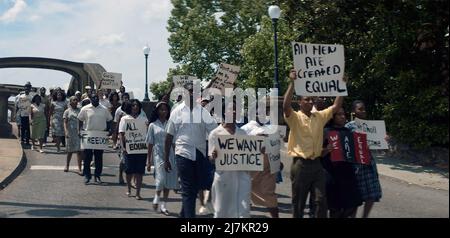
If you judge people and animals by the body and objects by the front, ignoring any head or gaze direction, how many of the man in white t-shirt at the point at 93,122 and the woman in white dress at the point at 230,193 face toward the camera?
2

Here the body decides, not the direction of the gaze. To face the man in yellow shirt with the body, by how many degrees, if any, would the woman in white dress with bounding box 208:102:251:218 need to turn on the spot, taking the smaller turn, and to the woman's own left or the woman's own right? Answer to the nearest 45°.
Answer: approximately 90° to the woman's own left

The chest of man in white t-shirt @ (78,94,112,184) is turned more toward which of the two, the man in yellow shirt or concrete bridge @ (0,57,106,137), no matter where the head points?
the man in yellow shirt

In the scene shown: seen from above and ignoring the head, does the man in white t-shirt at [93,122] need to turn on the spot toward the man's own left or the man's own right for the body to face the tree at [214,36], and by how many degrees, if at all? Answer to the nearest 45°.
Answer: approximately 180°

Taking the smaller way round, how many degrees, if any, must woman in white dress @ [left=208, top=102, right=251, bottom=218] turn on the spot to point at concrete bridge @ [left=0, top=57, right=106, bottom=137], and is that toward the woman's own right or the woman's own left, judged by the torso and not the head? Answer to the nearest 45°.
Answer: approximately 180°

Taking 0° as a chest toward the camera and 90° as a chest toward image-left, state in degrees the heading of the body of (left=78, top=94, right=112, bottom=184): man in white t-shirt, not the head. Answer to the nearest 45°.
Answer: approximately 0°

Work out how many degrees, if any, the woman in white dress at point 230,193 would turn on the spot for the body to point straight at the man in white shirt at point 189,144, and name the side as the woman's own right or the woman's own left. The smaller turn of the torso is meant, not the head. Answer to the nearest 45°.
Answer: approximately 135° to the woman's own right

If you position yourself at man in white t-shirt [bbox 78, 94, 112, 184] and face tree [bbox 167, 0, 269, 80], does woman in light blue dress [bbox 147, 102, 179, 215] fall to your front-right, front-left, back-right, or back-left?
back-right

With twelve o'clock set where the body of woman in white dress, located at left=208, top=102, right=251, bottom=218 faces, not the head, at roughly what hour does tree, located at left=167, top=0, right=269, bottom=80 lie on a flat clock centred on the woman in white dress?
The tree is roughly at 6 o'clock from the woman in white dress.

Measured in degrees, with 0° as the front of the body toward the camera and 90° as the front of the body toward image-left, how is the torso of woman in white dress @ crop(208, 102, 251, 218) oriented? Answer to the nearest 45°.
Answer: approximately 0°

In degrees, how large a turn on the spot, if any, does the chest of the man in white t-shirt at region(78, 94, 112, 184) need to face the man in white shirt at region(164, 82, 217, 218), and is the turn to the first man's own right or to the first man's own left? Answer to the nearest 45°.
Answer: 0° — they already face them
